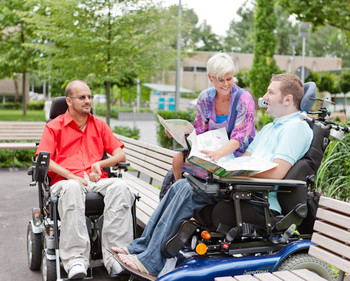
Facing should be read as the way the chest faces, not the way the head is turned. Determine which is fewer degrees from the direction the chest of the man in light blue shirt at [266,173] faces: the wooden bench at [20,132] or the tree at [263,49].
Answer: the wooden bench

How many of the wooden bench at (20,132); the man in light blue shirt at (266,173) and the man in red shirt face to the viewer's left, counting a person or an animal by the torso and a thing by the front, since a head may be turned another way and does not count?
1

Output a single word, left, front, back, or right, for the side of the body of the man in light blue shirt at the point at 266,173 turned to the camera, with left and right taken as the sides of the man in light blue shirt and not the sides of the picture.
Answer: left

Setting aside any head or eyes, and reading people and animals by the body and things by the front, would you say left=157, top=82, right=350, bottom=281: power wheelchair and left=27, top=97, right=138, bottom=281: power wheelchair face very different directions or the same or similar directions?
very different directions

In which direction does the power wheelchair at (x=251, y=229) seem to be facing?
to the viewer's left

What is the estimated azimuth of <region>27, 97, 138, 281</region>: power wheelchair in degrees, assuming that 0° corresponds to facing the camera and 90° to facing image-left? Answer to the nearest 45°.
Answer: approximately 315°

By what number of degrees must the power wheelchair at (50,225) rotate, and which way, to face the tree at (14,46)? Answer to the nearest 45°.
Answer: approximately 135° to its left

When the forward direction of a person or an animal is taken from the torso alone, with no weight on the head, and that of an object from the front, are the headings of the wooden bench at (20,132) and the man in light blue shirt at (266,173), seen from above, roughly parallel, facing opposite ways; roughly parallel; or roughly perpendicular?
roughly perpendicular

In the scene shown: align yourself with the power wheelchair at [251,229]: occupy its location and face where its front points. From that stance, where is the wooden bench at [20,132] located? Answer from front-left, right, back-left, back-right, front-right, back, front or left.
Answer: front-right

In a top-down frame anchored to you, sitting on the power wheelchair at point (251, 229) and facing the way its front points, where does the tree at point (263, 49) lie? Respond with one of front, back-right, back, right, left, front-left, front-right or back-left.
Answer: right

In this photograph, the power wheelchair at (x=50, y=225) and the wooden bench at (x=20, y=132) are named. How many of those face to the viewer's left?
0

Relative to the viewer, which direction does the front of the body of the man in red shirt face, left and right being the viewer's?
facing the viewer and to the right of the viewer
